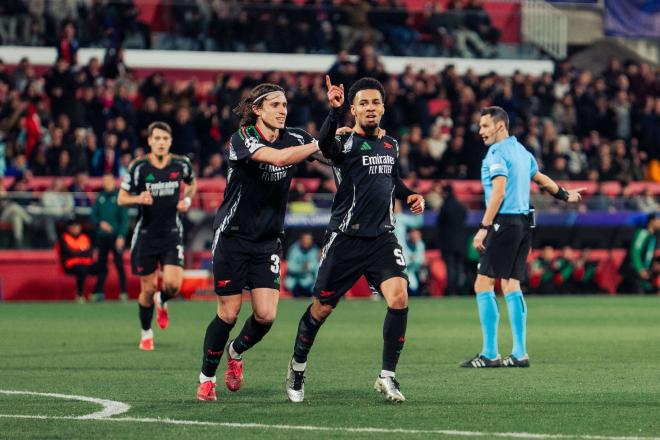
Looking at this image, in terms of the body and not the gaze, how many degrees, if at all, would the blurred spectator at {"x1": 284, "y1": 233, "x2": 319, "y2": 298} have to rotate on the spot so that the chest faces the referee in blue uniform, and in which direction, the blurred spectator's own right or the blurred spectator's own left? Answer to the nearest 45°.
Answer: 0° — they already face them

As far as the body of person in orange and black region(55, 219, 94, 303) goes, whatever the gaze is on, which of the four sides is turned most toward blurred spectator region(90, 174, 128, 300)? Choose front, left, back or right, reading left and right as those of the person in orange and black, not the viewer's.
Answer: left

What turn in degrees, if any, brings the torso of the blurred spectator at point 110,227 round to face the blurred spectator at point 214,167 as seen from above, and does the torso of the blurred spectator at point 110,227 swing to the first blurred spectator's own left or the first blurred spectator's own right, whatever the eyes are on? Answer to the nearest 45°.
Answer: approximately 135° to the first blurred spectator's own left

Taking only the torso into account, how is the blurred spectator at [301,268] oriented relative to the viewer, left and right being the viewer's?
facing the viewer

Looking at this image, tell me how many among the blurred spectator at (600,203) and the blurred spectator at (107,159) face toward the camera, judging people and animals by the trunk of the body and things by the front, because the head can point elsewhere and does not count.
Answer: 2

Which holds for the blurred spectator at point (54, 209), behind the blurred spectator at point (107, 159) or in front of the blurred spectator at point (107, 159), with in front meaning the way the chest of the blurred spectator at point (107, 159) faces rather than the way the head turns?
in front

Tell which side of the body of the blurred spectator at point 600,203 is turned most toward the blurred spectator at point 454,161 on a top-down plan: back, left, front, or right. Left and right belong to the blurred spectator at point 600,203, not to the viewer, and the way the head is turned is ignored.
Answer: right

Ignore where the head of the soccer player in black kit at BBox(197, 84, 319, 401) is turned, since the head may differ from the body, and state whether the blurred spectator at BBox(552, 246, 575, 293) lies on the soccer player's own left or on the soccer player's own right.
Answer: on the soccer player's own left

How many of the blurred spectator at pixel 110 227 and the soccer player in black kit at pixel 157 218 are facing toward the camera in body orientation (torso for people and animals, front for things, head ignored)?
2

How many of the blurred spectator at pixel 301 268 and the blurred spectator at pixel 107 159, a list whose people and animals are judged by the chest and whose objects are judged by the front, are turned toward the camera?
2

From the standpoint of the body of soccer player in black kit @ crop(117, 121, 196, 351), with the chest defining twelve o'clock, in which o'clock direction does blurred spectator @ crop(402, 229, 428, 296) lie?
The blurred spectator is roughly at 7 o'clock from the soccer player in black kit.

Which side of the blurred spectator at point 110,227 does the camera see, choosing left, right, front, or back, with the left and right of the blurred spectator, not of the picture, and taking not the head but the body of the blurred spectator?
front

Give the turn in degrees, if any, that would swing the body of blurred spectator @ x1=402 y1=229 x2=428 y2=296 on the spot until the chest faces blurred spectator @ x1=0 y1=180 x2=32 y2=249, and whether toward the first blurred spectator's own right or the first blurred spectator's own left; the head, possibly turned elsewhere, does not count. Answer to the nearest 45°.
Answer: approximately 90° to the first blurred spectator's own right
